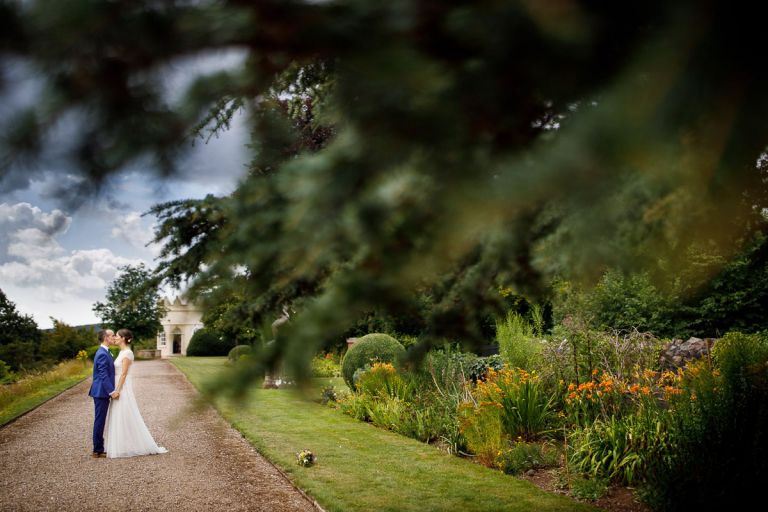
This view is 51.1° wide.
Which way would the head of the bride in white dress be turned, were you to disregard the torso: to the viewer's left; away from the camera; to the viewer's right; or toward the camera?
to the viewer's left

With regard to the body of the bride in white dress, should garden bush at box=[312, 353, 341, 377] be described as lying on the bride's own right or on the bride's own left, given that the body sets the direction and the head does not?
on the bride's own right

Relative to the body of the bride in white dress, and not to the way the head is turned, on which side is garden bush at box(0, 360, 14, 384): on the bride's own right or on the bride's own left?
on the bride's own right

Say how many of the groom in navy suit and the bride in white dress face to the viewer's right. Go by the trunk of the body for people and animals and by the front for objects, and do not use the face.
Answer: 1

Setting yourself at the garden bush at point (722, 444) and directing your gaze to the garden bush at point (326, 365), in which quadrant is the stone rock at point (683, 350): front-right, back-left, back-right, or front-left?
front-right

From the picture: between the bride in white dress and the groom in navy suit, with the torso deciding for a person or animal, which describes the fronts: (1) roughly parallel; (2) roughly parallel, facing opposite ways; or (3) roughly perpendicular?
roughly parallel, facing opposite ways

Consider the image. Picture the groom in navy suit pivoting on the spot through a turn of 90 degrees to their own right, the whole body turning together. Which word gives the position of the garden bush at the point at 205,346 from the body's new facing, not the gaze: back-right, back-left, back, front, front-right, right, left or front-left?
back

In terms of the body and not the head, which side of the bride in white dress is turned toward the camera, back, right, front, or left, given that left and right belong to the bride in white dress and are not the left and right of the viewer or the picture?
left

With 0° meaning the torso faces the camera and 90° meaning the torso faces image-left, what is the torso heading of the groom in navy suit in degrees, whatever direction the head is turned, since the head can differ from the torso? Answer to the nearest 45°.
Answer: approximately 270°

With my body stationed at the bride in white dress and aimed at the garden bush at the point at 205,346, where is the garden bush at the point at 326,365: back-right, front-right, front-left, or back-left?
front-right

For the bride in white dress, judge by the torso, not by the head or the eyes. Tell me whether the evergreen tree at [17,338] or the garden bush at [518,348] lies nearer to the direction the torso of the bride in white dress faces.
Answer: the evergreen tree

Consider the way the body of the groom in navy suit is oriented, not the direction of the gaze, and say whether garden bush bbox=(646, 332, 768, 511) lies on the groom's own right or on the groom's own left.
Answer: on the groom's own right
